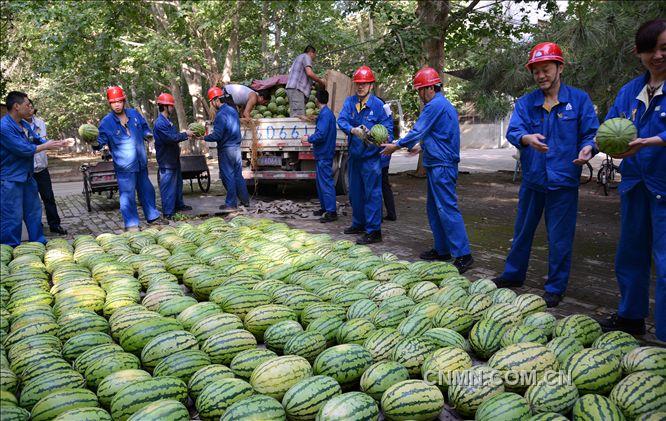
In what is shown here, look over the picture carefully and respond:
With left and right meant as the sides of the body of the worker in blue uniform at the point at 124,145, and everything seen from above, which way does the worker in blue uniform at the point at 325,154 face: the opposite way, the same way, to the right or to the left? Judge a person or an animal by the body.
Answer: to the right

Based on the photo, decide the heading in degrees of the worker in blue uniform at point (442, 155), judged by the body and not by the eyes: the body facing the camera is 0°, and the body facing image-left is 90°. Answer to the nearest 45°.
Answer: approximately 90°
